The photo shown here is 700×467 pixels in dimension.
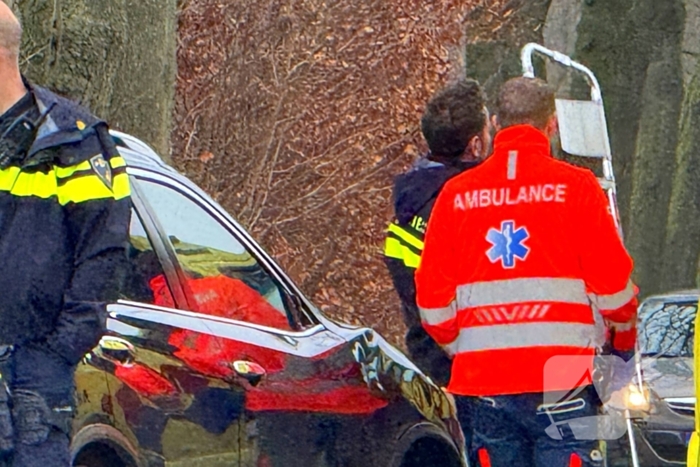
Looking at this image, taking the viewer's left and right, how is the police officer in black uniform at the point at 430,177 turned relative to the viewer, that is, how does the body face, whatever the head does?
facing away from the viewer and to the right of the viewer

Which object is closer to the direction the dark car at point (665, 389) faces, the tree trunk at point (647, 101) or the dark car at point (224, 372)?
the dark car

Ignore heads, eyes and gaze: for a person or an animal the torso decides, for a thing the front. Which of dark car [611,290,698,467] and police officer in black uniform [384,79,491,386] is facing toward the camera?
the dark car

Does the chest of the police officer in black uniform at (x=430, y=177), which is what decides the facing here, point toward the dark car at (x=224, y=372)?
no

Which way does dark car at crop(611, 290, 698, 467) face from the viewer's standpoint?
toward the camera

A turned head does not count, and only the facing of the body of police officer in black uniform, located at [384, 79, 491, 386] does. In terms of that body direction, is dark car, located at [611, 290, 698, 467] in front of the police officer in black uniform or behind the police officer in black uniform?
in front

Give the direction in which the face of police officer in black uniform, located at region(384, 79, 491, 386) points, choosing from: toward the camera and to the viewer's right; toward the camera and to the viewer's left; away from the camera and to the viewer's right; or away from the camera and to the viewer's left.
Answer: away from the camera and to the viewer's right

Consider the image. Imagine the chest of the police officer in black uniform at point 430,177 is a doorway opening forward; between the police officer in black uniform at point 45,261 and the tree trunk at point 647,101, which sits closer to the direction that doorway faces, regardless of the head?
the tree trunk

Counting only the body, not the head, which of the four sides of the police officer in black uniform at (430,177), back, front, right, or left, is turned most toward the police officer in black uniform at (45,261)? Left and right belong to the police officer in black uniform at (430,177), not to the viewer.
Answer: back

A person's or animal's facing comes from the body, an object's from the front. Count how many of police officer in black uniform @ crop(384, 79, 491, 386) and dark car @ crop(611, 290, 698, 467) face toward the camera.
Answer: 1

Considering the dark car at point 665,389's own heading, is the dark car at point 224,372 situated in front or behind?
in front

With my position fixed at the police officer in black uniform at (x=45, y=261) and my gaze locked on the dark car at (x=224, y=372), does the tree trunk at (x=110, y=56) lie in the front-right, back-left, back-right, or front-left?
front-left

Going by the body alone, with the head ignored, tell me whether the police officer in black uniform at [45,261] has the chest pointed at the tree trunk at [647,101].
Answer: no
